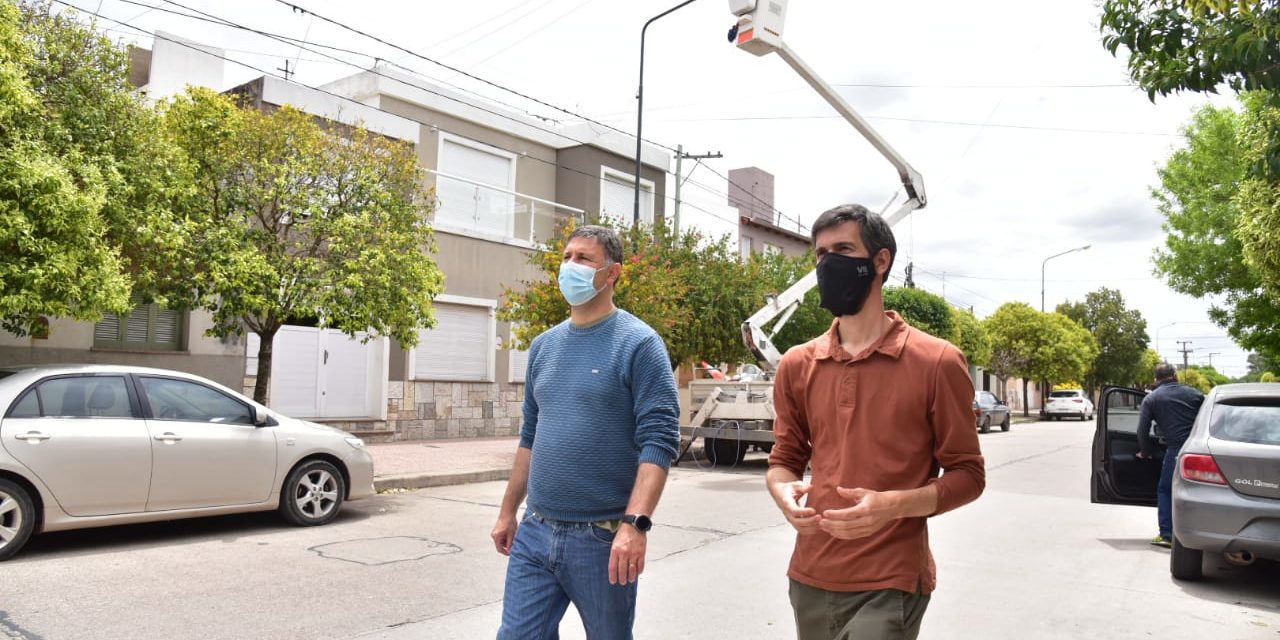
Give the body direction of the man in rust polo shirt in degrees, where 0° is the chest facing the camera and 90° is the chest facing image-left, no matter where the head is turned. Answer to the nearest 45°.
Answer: approximately 45°

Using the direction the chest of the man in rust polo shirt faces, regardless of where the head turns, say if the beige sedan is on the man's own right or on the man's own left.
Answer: on the man's own right

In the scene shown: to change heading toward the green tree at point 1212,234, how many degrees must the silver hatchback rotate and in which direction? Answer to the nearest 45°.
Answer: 0° — it already faces it

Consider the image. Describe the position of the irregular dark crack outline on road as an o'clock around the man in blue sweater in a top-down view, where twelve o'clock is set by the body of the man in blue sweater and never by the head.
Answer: The irregular dark crack outline on road is roughly at 4 o'clock from the man in blue sweater.

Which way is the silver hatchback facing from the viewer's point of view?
away from the camera

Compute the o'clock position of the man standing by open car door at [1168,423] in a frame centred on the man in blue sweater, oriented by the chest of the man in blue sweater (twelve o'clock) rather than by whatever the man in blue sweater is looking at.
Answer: The man standing by open car door is roughly at 6 o'clock from the man in blue sweater.

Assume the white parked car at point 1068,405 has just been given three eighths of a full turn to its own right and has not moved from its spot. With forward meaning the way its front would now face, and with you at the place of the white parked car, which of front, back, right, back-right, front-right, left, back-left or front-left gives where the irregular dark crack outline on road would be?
front-right

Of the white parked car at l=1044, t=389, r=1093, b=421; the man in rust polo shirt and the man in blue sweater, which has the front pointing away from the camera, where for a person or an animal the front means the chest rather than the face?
the white parked car

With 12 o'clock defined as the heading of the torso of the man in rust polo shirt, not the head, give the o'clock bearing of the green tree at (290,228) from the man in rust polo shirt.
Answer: The green tree is roughly at 3 o'clock from the man in rust polo shirt.
